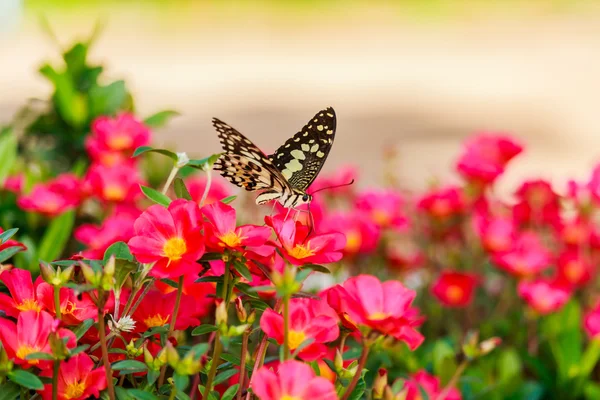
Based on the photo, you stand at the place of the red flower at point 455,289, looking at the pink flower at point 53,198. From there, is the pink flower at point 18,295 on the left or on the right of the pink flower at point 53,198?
left

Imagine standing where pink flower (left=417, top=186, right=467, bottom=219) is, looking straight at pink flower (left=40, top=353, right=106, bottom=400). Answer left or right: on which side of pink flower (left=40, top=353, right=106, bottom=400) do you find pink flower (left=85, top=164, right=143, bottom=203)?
right

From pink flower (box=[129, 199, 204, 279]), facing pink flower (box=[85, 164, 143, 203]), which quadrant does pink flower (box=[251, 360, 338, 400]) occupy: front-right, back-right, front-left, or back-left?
back-right

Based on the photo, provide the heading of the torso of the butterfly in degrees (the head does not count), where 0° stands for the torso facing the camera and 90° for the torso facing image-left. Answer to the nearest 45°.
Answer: approximately 270°

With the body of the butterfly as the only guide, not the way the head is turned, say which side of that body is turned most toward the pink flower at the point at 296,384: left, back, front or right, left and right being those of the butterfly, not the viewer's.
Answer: right

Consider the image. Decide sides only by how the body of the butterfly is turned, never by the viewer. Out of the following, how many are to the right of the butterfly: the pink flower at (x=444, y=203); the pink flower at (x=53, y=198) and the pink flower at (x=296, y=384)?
1
